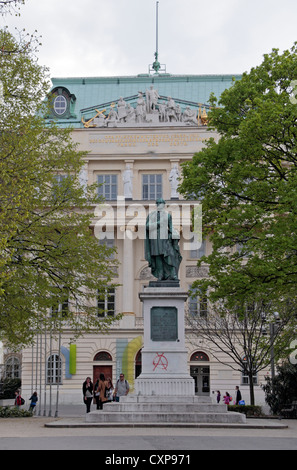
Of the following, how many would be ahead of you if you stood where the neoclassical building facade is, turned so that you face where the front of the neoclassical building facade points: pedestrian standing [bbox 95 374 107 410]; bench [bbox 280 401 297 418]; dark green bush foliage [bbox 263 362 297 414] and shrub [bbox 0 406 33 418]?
4

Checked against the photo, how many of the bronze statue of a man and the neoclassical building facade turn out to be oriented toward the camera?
2

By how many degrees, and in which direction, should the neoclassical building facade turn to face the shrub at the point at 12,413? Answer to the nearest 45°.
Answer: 0° — it already faces it

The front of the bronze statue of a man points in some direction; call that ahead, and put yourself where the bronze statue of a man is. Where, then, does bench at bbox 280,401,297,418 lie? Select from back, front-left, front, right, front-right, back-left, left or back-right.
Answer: back-left

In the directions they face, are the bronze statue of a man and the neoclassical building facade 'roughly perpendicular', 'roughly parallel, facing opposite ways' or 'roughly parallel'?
roughly parallel

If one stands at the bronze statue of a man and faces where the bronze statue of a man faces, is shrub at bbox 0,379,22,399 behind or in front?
behind

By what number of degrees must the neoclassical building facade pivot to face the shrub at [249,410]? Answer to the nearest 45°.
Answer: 0° — it already faces it

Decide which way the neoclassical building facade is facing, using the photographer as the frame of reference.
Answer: facing the viewer

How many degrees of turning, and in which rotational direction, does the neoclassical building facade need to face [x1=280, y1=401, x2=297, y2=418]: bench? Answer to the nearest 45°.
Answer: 0° — it already faces it
